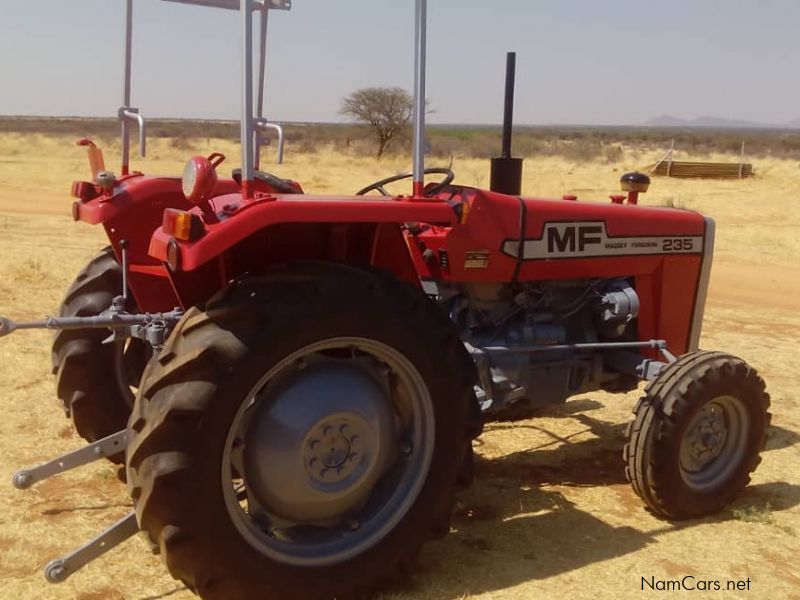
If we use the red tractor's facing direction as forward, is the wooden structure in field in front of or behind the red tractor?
in front

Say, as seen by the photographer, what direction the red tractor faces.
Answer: facing away from the viewer and to the right of the viewer

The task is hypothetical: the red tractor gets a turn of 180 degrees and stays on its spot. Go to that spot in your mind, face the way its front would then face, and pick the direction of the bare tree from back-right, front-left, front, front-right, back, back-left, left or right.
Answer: back-right
